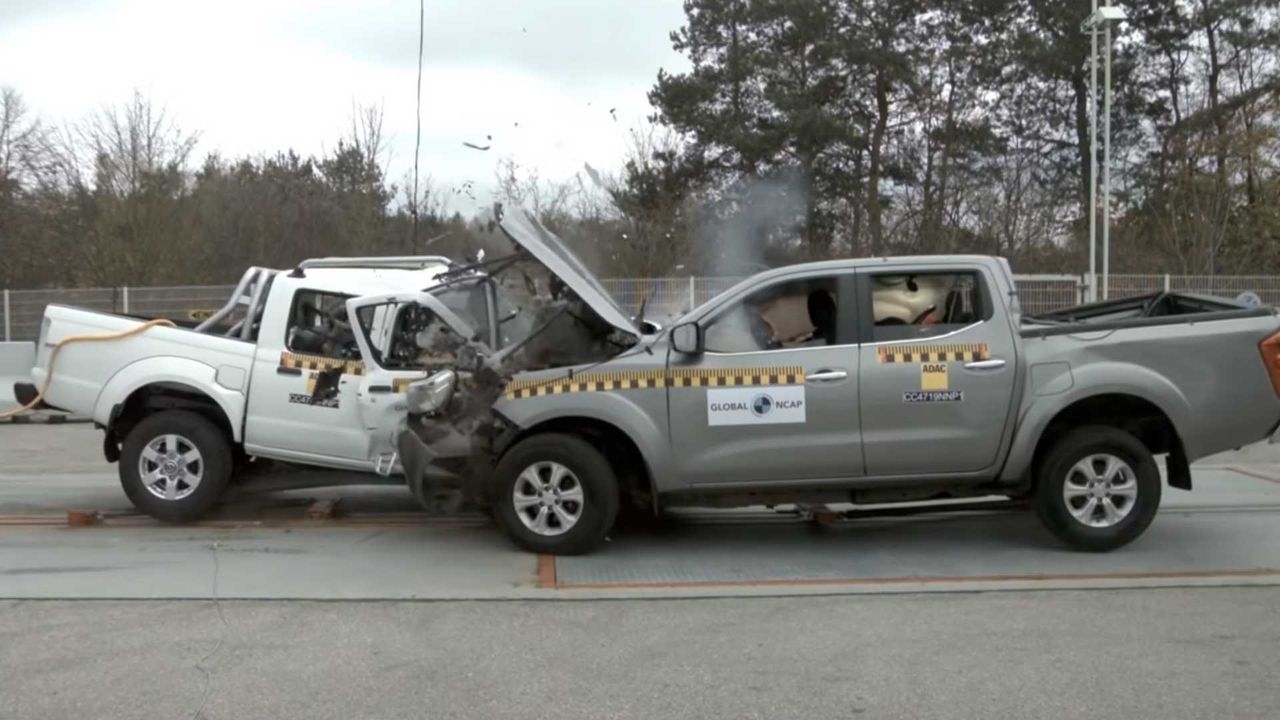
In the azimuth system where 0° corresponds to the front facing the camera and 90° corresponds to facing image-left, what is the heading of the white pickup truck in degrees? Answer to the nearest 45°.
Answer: approximately 270°

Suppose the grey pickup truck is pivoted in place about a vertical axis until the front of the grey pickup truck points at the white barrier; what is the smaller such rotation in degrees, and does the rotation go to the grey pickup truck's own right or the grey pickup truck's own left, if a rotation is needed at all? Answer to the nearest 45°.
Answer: approximately 45° to the grey pickup truck's own right

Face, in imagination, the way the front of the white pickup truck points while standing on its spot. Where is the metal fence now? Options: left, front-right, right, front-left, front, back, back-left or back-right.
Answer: left

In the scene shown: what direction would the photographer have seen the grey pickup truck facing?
facing to the left of the viewer

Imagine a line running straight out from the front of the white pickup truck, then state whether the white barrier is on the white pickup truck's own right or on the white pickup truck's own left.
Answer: on the white pickup truck's own left
